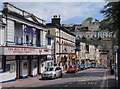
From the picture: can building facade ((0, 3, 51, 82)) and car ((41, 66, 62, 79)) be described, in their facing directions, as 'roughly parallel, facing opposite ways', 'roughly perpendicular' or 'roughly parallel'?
roughly perpendicular

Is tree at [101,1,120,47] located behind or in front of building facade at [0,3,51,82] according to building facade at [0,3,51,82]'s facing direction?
in front

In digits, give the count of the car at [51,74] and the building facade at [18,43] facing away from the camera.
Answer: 0

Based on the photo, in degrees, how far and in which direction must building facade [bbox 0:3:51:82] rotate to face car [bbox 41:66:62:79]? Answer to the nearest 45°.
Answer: approximately 45° to its left

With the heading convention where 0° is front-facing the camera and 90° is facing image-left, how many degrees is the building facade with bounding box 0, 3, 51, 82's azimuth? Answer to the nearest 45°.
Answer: approximately 315°

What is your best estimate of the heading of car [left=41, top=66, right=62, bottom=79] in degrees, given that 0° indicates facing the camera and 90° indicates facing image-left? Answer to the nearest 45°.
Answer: approximately 45°
